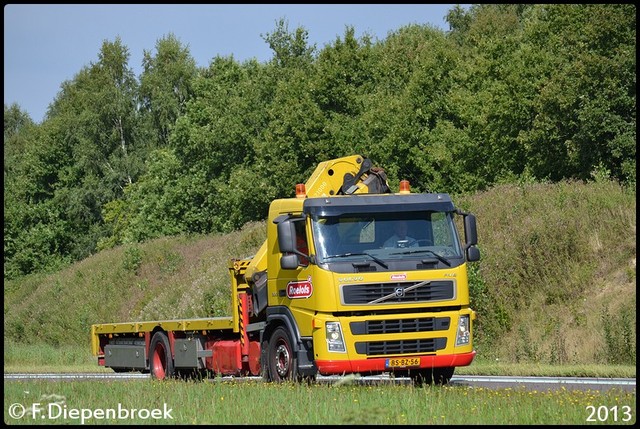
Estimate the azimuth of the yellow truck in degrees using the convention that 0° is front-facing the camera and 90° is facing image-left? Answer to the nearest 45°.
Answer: approximately 315°
